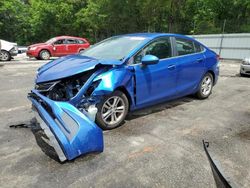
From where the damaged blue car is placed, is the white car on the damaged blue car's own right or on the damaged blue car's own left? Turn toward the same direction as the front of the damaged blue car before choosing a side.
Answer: on the damaged blue car's own right

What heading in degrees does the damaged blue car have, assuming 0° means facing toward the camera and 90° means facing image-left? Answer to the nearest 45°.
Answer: approximately 45°

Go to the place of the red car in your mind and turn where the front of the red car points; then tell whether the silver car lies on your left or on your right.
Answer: on your left

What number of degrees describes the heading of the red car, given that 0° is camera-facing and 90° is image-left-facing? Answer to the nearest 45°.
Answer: approximately 45°

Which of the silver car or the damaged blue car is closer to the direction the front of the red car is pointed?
the damaged blue car

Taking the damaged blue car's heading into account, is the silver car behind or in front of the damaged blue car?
behind

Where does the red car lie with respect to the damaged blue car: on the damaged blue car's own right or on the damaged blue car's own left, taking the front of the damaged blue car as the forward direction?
on the damaged blue car's own right

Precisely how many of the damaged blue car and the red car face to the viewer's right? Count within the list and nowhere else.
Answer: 0
